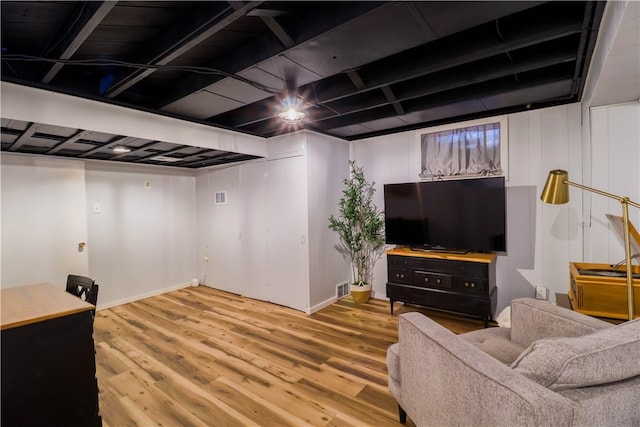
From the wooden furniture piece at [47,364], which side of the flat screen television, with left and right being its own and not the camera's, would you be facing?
front

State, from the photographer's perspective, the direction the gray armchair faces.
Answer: facing away from the viewer and to the left of the viewer

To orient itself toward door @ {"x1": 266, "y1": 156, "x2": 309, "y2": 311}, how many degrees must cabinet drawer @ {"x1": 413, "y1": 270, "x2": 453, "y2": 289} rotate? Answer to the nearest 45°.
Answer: approximately 45° to its right

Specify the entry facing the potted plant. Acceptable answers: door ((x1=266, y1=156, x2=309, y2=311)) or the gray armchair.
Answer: the gray armchair

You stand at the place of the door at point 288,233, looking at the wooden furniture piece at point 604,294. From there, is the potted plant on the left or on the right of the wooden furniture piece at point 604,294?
left

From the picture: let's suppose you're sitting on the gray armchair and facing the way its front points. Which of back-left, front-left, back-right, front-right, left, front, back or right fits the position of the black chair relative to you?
front-left

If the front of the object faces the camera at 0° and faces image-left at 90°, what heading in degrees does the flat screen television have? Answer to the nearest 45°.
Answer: approximately 45°

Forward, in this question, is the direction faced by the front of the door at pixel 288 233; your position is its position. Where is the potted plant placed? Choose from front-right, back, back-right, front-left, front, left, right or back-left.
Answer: back-left

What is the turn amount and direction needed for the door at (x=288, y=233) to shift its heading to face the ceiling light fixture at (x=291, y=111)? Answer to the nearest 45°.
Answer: approximately 45° to its left

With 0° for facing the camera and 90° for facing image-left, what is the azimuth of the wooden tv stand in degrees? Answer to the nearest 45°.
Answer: approximately 45°

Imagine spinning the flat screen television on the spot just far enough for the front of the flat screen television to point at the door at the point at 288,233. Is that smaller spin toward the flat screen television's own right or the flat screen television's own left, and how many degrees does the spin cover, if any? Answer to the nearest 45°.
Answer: approximately 45° to the flat screen television's own right

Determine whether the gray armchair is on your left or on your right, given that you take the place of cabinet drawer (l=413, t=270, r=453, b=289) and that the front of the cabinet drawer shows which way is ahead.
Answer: on your left
